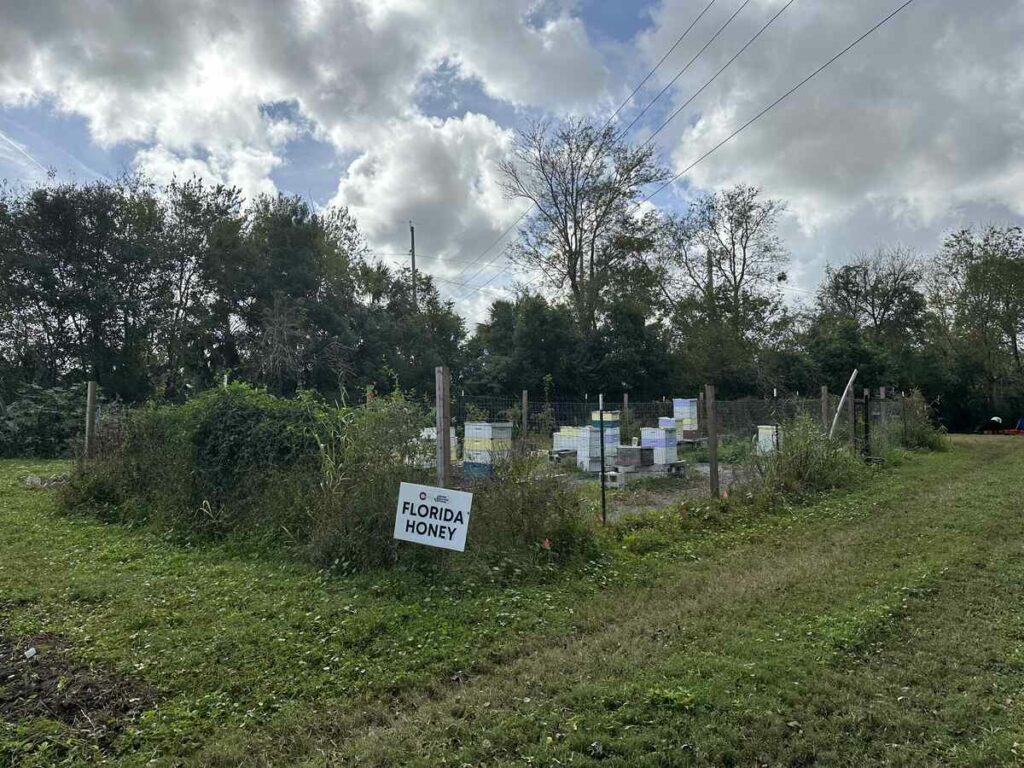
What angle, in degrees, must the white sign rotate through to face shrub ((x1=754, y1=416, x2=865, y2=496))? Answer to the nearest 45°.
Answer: approximately 135° to its left

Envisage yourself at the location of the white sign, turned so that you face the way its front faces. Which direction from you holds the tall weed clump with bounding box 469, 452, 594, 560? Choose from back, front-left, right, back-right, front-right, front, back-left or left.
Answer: back-left

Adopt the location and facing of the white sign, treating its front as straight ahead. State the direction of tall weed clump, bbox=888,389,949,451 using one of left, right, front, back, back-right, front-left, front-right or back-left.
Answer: back-left

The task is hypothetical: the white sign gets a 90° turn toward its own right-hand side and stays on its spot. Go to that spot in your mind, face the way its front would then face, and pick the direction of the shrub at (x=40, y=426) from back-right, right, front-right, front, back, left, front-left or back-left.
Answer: front-right

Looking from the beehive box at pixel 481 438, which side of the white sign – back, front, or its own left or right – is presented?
back

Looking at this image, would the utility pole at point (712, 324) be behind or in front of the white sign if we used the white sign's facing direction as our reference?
behind

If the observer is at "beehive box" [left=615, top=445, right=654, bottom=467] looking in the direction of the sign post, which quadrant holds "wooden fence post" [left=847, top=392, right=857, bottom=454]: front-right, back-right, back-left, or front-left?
back-left

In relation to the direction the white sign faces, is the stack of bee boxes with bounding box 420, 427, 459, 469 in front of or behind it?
behind

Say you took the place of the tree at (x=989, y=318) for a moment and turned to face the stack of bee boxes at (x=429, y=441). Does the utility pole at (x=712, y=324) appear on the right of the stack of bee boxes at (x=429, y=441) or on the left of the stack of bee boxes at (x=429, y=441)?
right

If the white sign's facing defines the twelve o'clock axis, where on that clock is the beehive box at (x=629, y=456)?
The beehive box is roughly at 7 o'clock from the white sign.

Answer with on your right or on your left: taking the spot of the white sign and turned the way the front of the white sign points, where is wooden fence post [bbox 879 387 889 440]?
on your left

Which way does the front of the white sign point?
toward the camera

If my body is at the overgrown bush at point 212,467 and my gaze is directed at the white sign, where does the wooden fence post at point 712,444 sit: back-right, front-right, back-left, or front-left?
front-left

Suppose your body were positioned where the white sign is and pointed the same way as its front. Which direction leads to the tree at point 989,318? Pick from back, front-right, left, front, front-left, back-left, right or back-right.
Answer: back-left
